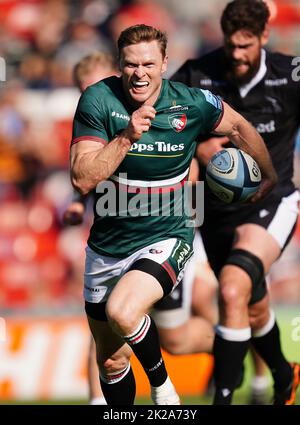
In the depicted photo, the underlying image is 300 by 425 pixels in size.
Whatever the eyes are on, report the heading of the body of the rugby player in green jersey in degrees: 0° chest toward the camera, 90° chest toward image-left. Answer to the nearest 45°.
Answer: approximately 0°

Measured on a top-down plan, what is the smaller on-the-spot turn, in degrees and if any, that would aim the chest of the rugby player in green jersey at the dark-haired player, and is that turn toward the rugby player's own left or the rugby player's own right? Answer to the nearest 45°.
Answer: approximately 135° to the rugby player's own left
